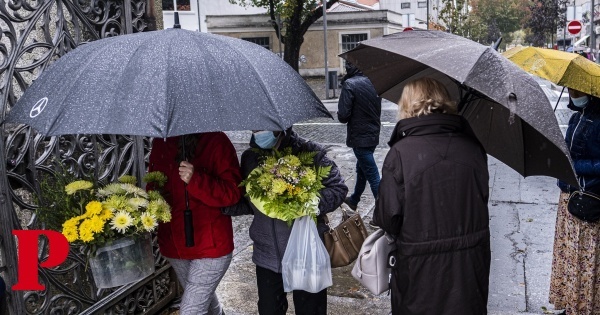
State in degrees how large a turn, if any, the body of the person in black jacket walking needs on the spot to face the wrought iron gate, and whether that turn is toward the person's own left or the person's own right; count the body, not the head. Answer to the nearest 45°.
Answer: approximately 90° to the person's own left

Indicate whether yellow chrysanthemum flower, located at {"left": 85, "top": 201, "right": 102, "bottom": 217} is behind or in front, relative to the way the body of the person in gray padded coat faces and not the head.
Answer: in front

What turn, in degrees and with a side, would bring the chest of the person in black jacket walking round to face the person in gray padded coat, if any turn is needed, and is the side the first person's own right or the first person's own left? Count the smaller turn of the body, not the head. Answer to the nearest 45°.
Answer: approximately 135° to the first person's own left

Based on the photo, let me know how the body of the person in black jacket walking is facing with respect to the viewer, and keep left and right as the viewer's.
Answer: facing away from the viewer and to the left of the viewer

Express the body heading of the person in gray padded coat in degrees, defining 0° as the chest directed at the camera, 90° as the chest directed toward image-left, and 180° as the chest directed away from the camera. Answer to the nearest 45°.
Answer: approximately 45°

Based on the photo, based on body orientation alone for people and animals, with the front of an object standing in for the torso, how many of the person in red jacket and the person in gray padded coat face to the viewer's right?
0

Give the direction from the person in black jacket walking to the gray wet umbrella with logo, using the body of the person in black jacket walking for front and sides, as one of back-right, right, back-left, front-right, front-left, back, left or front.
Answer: back-left

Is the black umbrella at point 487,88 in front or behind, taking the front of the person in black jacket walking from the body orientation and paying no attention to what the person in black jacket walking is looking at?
behind

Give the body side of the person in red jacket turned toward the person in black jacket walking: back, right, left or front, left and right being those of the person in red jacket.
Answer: back

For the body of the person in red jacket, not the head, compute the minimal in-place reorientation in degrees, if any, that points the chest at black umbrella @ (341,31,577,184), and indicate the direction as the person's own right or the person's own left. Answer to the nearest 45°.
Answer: approximately 135° to the person's own left
